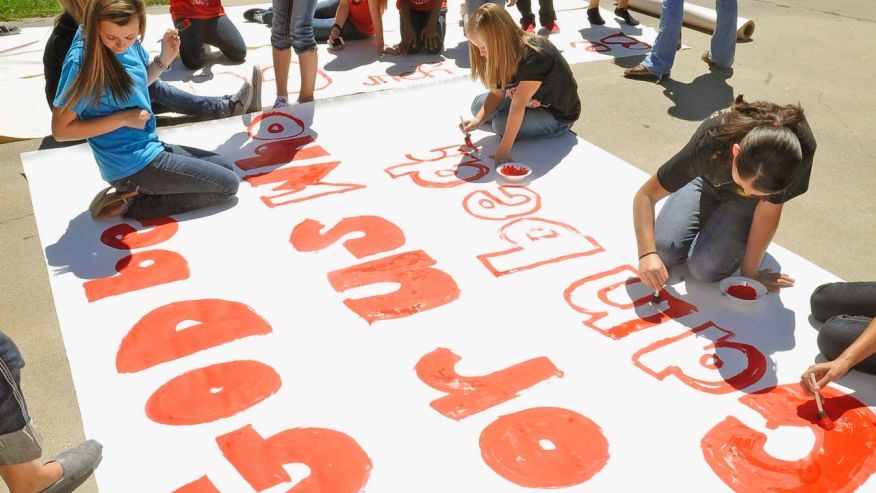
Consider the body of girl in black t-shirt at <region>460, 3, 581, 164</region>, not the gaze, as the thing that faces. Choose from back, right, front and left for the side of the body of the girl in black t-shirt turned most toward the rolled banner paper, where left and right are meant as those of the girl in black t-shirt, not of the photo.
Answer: back

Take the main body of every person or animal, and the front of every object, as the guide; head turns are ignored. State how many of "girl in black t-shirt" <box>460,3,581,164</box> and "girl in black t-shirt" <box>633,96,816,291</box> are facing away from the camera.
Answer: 0

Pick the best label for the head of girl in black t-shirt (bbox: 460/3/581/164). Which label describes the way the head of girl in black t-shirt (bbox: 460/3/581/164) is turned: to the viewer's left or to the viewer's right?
to the viewer's left

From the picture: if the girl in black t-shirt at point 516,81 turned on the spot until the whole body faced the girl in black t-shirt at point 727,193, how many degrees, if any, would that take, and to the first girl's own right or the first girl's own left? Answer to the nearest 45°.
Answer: approximately 90° to the first girl's own left

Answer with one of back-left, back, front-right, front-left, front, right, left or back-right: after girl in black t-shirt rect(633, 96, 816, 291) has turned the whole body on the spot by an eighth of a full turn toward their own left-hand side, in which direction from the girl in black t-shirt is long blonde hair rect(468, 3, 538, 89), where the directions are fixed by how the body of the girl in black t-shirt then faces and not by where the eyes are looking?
back

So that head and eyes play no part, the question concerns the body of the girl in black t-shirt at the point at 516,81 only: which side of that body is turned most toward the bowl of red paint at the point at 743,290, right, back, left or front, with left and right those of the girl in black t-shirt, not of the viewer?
left

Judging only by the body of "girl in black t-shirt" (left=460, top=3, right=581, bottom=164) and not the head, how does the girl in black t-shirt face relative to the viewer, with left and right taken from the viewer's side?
facing the viewer and to the left of the viewer

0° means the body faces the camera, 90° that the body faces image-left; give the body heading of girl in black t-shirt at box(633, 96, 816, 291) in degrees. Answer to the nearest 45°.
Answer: approximately 0°

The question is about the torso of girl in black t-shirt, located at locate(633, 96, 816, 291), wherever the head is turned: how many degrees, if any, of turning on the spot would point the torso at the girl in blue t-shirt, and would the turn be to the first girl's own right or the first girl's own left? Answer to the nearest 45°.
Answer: approximately 90° to the first girl's own right
